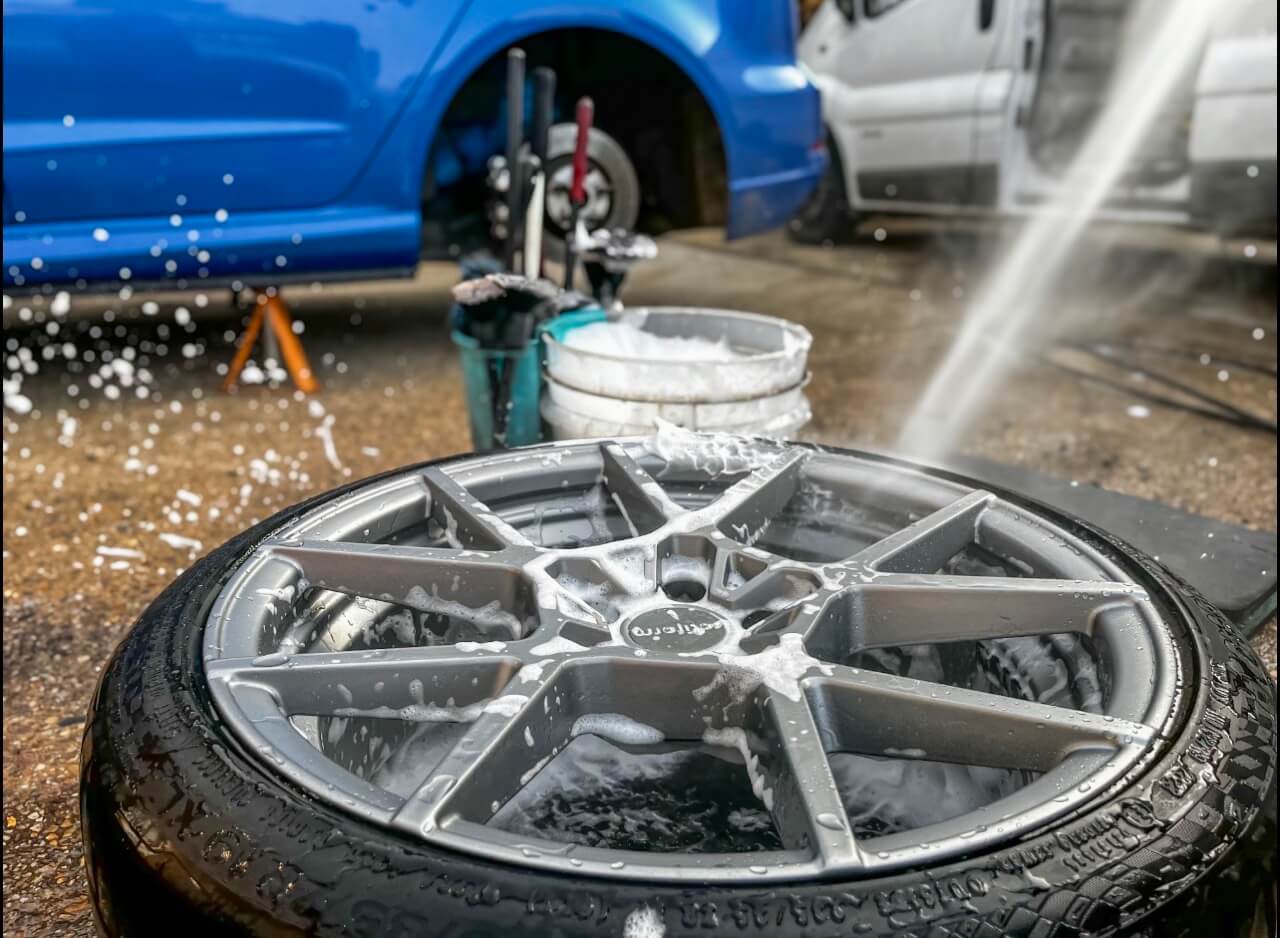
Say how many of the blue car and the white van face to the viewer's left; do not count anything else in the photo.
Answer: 2

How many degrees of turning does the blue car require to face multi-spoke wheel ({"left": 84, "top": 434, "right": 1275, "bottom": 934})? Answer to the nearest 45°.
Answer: approximately 90° to its left

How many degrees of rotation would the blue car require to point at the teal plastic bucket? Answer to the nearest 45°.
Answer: approximately 135° to its left

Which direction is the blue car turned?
to the viewer's left

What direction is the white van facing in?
to the viewer's left

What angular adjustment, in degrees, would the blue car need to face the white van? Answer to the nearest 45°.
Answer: approximately 135° to its right

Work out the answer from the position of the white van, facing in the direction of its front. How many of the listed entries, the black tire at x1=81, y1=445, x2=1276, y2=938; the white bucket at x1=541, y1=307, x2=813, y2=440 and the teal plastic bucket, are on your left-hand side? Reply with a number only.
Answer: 3
